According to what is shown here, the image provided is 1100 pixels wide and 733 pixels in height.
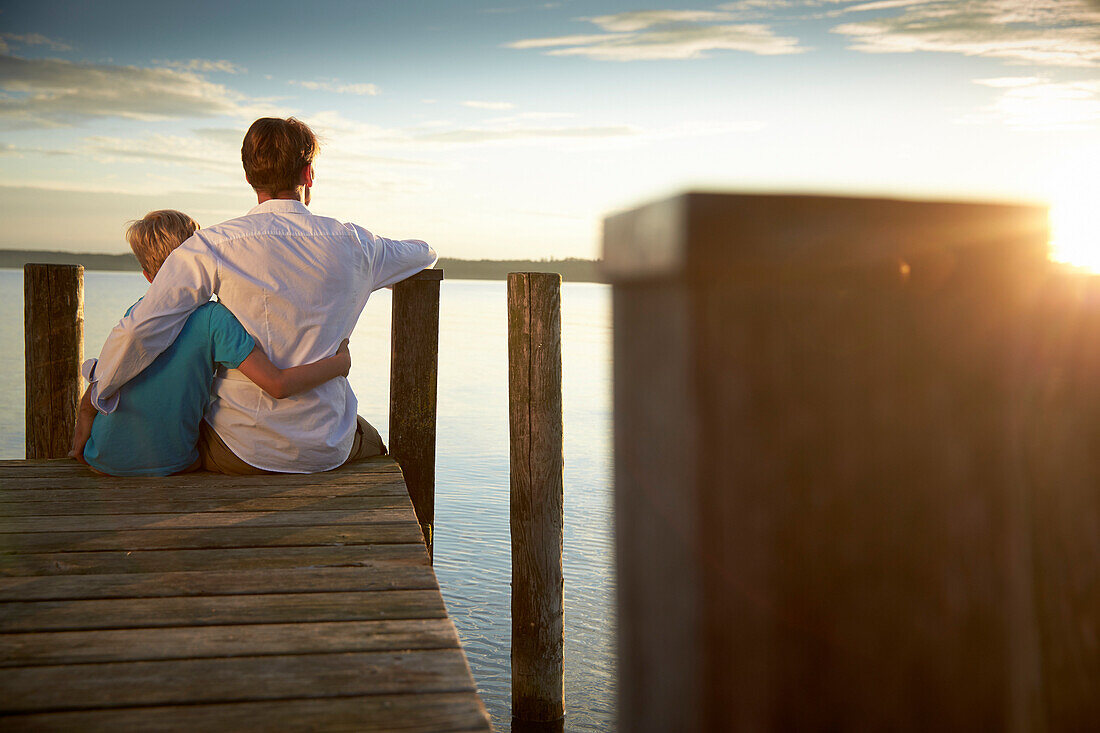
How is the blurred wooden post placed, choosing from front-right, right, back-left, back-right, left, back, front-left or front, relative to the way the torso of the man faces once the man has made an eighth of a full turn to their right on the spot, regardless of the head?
back-right

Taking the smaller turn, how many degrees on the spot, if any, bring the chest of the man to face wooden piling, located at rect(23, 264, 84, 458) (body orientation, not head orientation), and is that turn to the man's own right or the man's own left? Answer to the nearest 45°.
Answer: approximately 45° to the man's own left

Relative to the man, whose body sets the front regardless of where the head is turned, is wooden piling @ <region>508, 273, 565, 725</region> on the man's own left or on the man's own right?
on the man's own right

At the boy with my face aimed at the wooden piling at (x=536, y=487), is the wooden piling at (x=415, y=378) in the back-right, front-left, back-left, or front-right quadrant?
front-left

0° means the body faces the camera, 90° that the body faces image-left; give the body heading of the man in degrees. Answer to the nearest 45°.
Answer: approximately 180°

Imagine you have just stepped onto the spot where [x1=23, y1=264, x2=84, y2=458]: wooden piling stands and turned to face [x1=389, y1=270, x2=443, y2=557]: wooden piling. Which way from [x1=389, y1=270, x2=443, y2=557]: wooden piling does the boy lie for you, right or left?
right

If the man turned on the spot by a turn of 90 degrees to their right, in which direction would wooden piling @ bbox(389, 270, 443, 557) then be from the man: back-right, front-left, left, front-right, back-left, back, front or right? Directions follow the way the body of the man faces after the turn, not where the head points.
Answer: front-left
